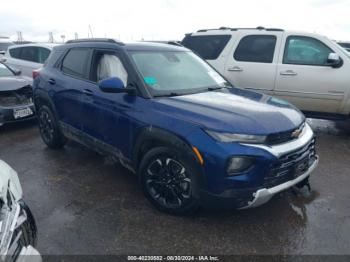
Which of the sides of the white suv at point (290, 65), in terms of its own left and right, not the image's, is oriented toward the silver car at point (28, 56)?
back

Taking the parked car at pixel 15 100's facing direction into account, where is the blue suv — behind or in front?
in front

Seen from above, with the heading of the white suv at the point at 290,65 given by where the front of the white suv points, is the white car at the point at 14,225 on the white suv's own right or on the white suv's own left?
on the white suv's own right

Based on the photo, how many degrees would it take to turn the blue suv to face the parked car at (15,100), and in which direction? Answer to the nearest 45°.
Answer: approximately 180°

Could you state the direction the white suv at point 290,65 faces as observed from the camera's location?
facing to the right of the viewer

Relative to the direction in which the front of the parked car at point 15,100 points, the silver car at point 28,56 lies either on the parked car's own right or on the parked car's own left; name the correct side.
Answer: on the parked car's own left

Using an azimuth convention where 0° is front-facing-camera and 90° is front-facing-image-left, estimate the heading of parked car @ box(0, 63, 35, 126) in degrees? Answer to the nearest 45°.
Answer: approximately 315°

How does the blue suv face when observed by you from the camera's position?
facing the viewer and to the right of the viewer

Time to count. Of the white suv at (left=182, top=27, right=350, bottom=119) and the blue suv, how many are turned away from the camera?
0

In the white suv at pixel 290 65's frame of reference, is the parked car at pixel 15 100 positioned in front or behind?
behind
